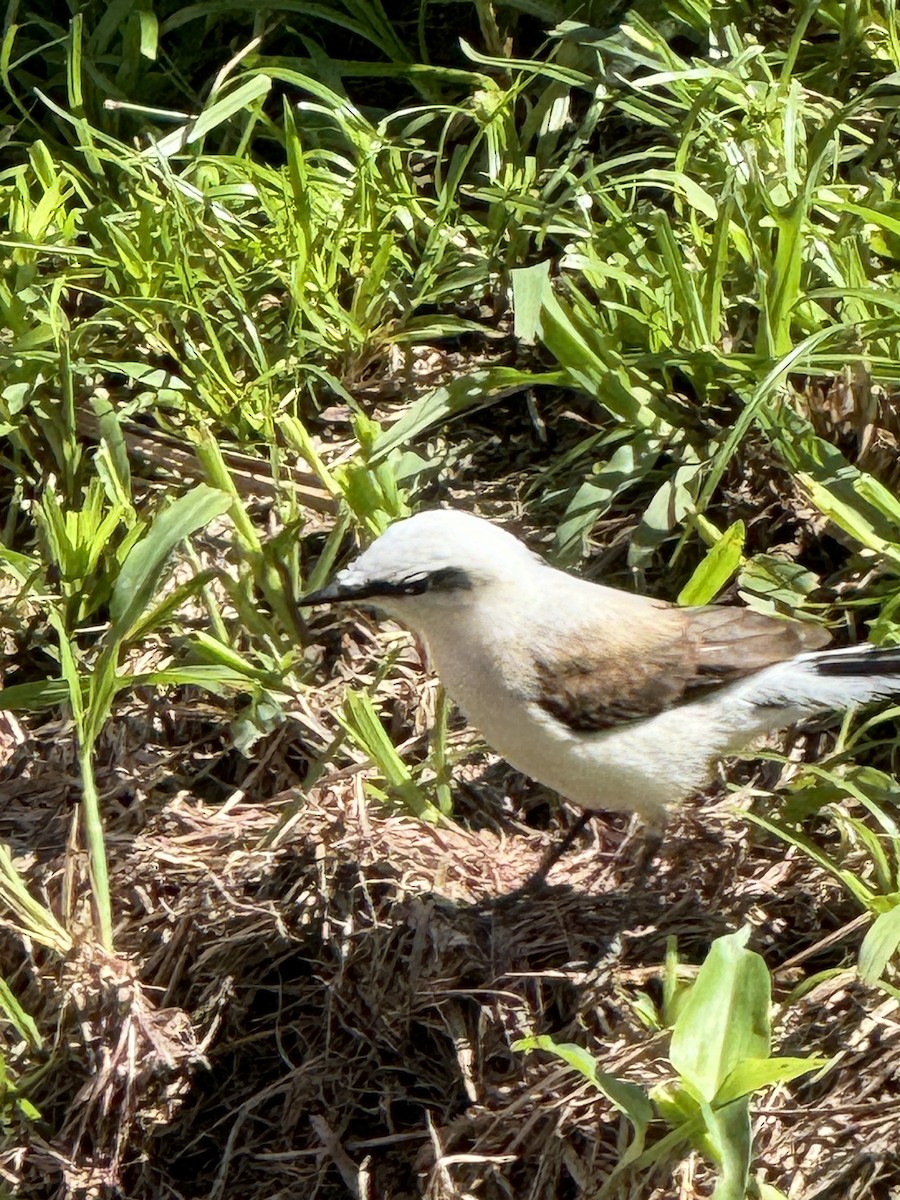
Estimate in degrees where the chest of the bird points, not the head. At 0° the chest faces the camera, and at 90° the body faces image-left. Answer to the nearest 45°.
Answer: approximately 90°
